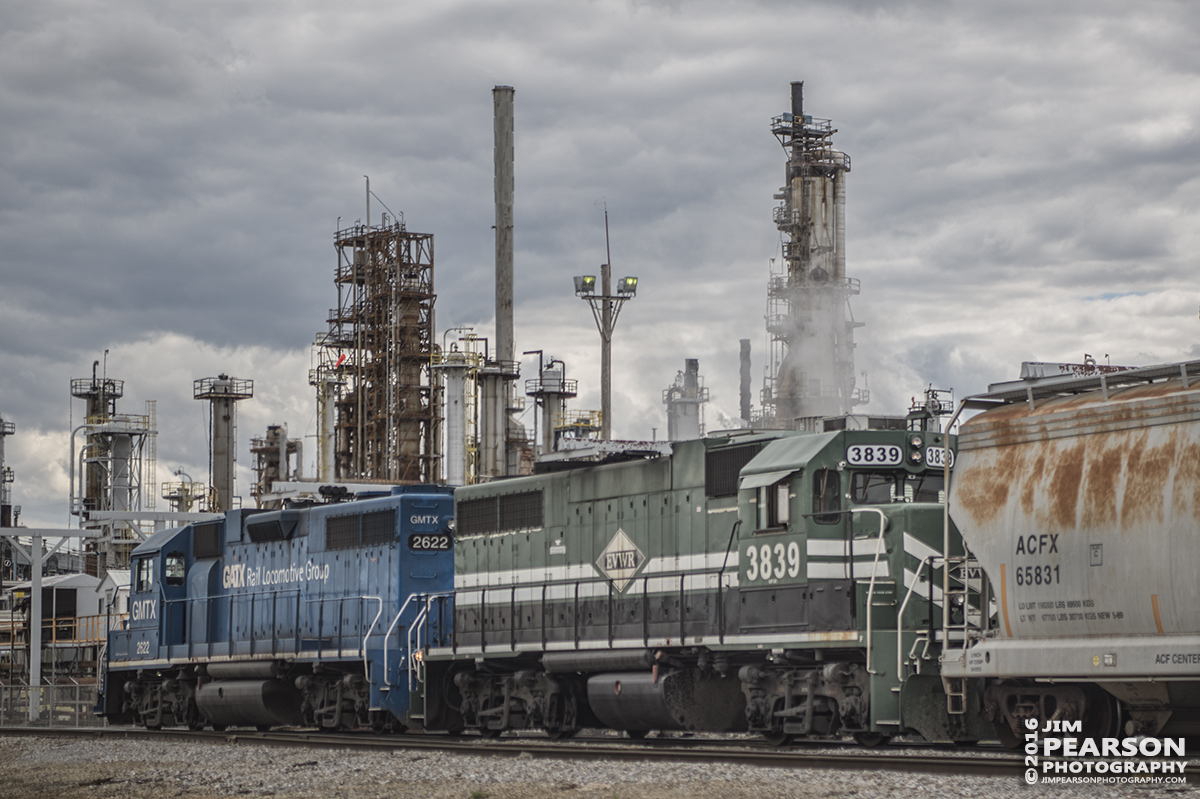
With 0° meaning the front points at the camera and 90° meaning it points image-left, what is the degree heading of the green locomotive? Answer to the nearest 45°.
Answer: approximately 315°

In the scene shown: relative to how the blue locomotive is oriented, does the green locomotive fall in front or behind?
behind

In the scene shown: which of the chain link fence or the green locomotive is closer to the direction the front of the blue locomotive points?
the chain link fence

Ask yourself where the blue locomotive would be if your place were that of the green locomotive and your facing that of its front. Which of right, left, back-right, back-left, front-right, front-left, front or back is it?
back

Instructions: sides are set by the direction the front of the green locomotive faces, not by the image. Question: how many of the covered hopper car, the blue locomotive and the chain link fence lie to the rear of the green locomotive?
2

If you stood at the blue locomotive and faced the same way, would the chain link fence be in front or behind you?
in front

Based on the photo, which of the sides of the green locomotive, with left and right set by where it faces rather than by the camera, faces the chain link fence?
back

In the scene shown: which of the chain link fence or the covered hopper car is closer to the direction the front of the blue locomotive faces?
the chain link fence

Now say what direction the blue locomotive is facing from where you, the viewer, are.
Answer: facing away from the viewer and to the left of the viewer

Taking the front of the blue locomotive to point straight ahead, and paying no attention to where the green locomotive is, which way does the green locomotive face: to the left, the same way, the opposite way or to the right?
the opposite way
